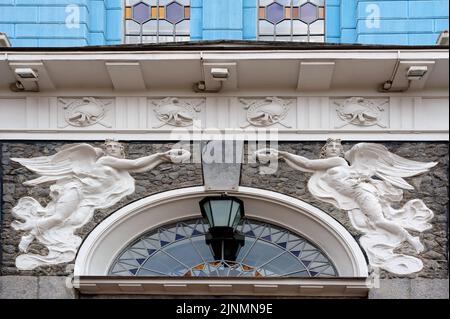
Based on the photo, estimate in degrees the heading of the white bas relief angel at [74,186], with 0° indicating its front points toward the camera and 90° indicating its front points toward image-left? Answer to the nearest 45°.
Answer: approximately 315°

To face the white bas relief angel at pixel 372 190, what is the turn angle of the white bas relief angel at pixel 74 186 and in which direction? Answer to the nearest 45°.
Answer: approximately 45° to its left

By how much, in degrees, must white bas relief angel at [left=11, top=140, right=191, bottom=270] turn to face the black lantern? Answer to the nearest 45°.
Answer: approximately 45° to its left
